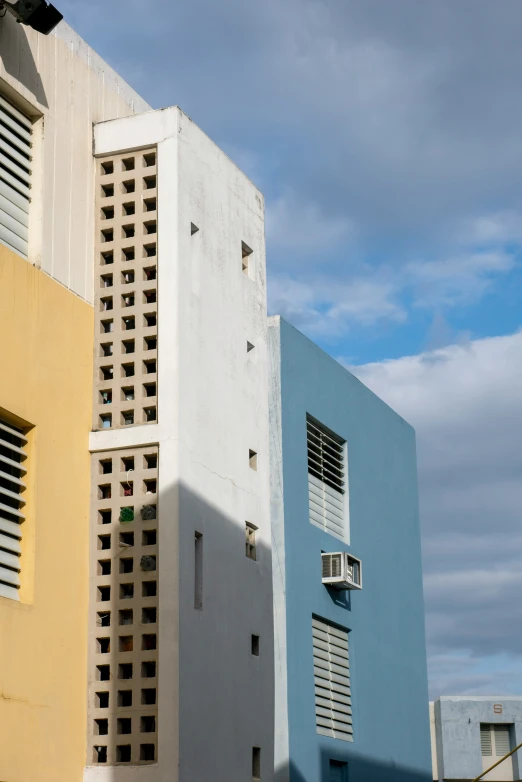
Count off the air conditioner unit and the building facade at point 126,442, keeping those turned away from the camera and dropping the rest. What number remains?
0

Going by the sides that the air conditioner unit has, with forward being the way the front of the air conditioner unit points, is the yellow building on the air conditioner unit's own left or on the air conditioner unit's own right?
on the air conditioner unit's own right

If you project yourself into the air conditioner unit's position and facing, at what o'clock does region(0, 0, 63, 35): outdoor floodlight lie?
The outdoor floodlight is roughly at 2 o'clock from the air conditioner unit.

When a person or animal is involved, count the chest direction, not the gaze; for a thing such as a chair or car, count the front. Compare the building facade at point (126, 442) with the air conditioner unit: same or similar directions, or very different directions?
same or similar directions
